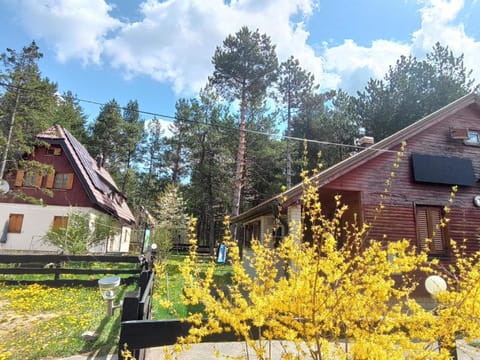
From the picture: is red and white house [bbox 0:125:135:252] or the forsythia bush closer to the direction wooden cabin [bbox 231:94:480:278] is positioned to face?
the forsythia bush

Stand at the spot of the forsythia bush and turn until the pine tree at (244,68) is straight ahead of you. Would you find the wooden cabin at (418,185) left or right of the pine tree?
right

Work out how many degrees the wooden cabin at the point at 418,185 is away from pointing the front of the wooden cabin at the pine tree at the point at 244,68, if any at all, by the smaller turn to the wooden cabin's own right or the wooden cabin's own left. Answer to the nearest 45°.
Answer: approximately 135° to the wooden cabin's own right

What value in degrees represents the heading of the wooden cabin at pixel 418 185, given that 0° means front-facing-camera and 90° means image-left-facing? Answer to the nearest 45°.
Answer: approximately 0°

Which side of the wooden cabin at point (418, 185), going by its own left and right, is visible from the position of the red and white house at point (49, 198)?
right

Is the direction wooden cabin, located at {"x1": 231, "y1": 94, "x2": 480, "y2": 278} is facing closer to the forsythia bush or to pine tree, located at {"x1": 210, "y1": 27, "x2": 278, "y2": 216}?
the forsythia bush

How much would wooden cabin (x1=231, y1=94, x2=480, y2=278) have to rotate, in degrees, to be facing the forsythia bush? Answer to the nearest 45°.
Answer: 0° — it already faces it
